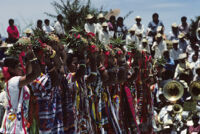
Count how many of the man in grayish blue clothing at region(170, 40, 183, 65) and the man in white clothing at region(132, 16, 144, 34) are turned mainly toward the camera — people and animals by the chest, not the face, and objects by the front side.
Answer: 2

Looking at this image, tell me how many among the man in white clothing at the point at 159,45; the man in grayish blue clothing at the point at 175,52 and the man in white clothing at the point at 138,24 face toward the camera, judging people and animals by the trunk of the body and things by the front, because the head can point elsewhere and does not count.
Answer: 3

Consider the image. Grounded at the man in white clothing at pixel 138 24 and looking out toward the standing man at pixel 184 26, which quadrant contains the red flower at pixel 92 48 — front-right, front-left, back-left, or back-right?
back-right

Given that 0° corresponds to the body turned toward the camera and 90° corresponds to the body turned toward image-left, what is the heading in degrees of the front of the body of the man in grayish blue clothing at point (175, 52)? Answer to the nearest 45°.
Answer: approximately 0°

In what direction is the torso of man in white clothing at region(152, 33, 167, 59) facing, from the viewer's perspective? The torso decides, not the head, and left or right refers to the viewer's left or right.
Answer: facing the viewer

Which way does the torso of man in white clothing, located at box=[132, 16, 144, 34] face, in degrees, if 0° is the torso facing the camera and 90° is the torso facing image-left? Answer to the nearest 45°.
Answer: approximately 0°
